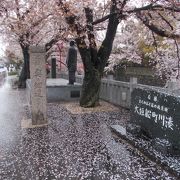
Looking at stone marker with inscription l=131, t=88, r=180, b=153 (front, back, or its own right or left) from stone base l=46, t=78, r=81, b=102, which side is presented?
right

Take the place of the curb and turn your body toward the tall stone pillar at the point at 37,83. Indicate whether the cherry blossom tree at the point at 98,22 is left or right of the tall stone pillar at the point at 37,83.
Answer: right

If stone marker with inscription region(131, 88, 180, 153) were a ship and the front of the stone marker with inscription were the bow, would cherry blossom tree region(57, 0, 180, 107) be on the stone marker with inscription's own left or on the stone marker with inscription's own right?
on the stone marker with inscription's own right

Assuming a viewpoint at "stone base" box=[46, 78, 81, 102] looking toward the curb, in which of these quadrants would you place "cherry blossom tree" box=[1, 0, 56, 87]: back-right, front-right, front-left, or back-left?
back-right

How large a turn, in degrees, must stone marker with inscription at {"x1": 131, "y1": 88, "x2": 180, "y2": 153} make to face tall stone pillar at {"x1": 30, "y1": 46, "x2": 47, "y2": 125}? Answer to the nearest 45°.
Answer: approximately 90° to its right

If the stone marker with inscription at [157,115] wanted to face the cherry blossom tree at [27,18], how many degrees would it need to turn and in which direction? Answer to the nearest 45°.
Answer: approximately 90° to its right

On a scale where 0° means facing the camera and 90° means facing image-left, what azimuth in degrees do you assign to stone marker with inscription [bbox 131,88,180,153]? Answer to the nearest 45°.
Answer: approximately 45°
